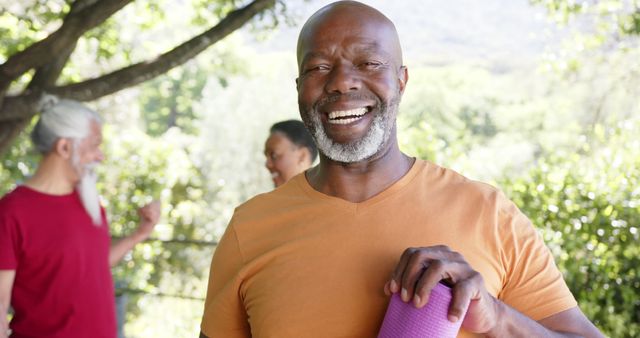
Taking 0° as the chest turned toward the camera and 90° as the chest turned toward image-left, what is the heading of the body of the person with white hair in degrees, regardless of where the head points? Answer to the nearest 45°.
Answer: approximately 315°

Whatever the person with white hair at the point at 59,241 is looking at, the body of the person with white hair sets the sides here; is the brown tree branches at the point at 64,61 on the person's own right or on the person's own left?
on the person's own left

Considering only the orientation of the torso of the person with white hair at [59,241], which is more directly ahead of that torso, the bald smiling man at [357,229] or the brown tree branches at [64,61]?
the bald smiling man

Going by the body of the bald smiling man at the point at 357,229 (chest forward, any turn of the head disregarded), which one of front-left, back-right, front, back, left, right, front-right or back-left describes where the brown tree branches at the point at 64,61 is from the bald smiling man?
back-right

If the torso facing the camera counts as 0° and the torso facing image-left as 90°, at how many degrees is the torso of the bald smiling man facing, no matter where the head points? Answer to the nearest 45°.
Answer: approximately 0°

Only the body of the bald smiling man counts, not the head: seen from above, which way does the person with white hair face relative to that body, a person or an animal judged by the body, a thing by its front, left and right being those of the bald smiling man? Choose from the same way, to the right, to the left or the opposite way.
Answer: to the left
